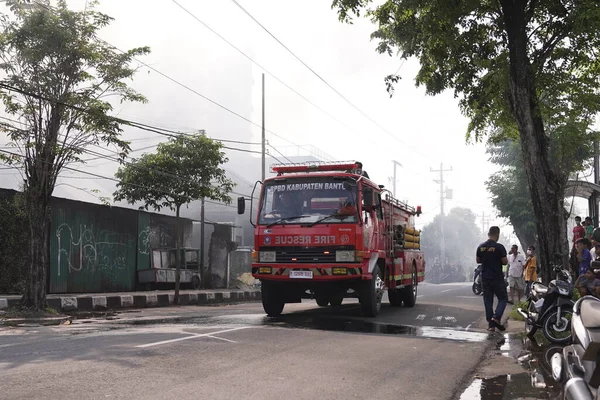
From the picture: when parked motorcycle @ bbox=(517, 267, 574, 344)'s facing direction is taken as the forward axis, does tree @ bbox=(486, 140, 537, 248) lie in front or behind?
behind

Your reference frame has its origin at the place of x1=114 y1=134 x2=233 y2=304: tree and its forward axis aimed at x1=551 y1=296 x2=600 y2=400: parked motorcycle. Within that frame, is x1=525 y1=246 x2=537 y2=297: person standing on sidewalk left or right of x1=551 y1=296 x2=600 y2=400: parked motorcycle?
left

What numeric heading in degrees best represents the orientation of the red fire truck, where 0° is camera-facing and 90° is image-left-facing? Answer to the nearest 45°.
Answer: approximately 45°
